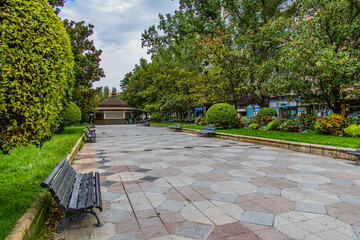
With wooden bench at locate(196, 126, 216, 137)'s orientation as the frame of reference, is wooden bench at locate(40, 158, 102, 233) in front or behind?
in front

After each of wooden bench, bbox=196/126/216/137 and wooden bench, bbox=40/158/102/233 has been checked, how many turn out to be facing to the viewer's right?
1

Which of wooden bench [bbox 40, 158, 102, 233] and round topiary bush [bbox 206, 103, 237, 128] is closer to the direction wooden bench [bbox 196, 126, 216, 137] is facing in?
the wooden bench

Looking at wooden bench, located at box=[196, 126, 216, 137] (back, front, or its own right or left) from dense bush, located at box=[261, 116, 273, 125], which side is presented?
back

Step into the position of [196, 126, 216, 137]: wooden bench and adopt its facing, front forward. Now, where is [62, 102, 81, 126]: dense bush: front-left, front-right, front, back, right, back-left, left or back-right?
front-right

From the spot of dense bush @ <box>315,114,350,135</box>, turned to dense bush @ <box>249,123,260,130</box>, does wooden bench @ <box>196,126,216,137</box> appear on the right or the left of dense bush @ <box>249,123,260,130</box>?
left

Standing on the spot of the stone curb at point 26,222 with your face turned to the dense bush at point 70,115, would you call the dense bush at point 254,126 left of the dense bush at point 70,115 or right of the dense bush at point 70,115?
right

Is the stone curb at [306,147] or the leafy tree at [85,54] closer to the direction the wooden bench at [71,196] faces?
the stone curb

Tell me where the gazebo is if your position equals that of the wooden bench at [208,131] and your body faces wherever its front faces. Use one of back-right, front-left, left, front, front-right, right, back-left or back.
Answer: right

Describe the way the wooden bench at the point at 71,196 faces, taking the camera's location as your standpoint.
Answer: facing to the right of the viewer

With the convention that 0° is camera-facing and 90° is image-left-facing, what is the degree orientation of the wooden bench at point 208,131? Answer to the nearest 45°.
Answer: approximately 45°

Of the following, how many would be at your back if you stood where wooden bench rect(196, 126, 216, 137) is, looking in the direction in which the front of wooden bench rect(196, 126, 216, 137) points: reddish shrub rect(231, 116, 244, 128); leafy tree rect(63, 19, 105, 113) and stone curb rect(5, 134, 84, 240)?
1

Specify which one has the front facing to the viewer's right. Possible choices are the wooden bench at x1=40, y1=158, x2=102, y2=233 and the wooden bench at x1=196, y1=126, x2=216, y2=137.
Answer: the wooden bench at x1=40, y1=158, x2=102, y2=233

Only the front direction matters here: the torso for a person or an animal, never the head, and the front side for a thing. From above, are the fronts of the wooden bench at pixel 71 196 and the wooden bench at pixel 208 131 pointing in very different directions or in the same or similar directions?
very different directions

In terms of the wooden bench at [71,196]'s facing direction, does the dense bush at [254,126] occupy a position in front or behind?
in front
